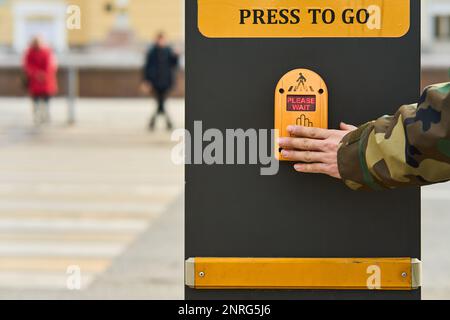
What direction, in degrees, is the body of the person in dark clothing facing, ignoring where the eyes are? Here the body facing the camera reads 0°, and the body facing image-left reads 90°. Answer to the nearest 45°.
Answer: approximately 0°

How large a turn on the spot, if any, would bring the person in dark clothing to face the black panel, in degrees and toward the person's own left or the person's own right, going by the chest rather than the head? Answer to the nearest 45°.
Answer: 0° — they already face it

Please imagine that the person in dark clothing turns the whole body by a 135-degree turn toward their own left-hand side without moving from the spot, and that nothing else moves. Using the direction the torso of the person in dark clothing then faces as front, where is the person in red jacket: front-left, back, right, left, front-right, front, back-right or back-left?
left
